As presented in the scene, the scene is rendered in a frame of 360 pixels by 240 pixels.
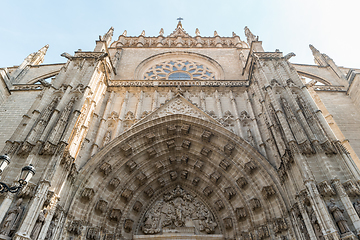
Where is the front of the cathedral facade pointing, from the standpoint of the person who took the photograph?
facing the viewer
